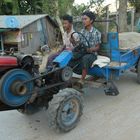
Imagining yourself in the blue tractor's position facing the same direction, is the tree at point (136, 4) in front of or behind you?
behind

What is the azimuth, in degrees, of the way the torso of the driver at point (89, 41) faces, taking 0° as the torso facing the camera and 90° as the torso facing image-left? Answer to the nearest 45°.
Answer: approximately 45°

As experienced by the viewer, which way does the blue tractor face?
facing the viewer and to the left of the viewer

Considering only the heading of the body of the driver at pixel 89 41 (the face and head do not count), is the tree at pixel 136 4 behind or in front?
behind
